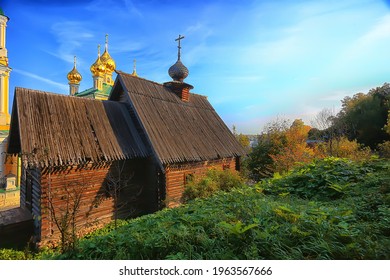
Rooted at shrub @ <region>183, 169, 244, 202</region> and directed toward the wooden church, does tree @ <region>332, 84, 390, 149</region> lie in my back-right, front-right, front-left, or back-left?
back-right

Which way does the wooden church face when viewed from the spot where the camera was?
facing the viewer and to the left of the viewer

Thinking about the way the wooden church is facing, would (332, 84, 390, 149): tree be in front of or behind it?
behind

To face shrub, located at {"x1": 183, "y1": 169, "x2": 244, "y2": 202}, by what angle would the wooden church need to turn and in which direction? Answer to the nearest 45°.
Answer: approximately 135° to its left

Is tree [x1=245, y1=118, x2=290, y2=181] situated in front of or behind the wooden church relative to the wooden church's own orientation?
behind
